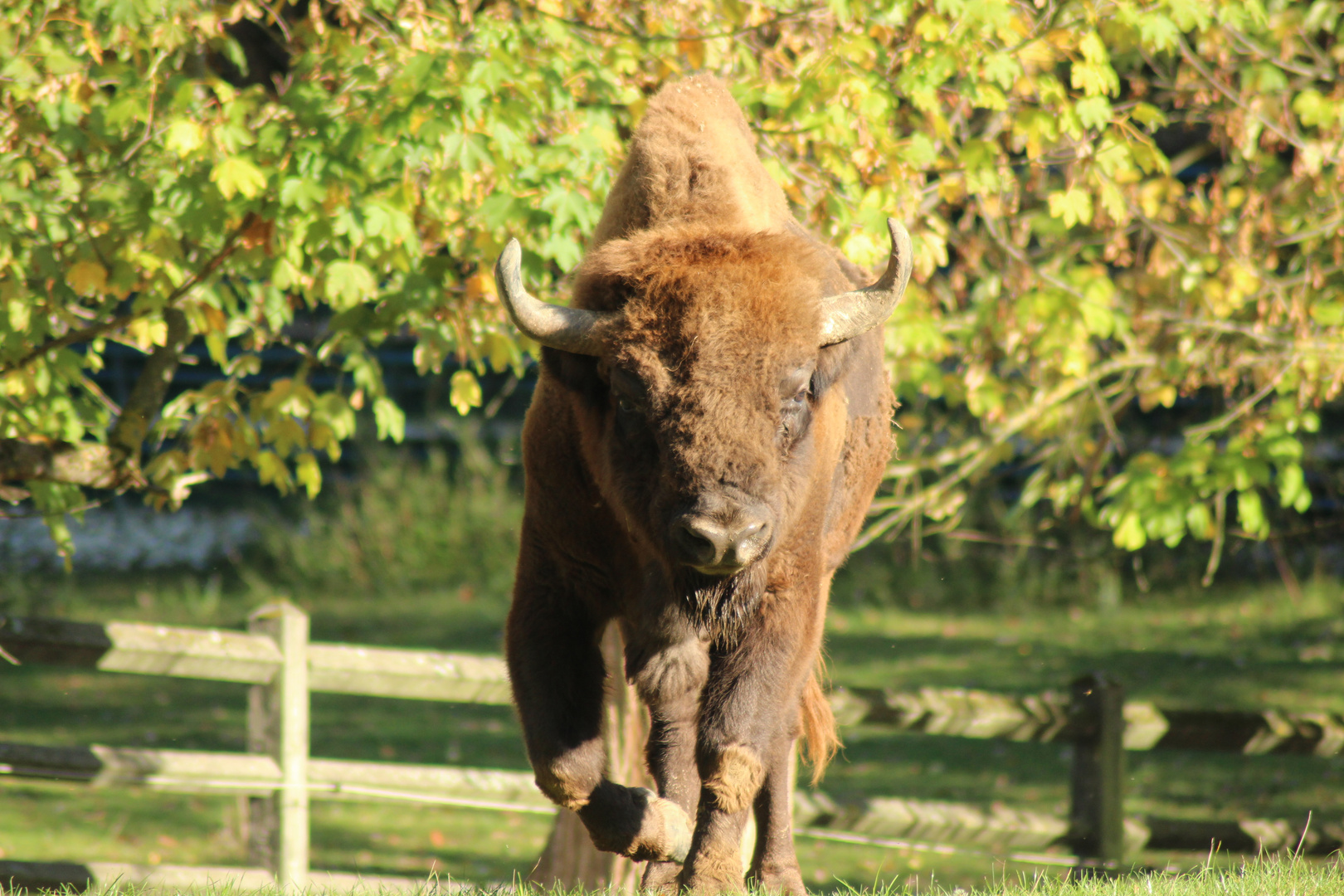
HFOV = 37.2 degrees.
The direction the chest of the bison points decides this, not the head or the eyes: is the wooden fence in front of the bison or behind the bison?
behind

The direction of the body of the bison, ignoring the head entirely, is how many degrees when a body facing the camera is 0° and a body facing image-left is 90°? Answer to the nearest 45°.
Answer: approximately 0°

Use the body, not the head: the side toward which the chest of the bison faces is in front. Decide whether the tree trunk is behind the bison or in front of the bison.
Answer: behind
